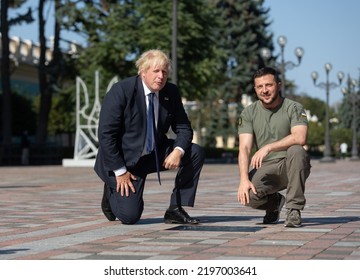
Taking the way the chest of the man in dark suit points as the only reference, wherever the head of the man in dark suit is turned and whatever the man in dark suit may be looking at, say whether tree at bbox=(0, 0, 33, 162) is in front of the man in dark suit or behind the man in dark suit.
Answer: behind

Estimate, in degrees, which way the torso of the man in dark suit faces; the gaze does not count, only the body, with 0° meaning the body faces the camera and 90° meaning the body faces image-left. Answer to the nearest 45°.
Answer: approximately 315°

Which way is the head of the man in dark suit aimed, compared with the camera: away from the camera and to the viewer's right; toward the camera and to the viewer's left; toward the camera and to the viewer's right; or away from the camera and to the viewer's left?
toward the camera and to the viewer's right

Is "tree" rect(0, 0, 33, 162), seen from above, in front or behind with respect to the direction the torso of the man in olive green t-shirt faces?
behind
